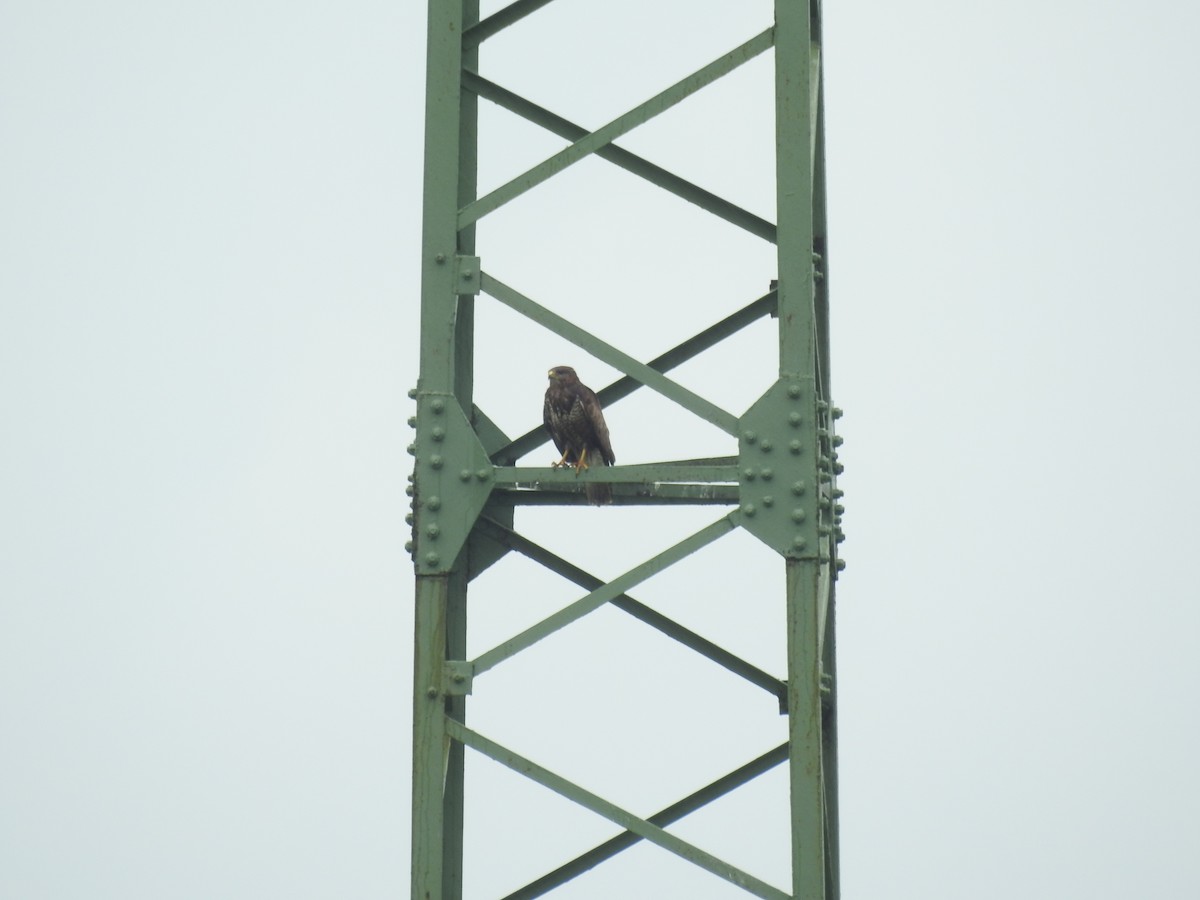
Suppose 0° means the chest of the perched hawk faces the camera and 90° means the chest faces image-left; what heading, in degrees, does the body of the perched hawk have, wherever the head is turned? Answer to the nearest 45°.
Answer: approximately 45°
